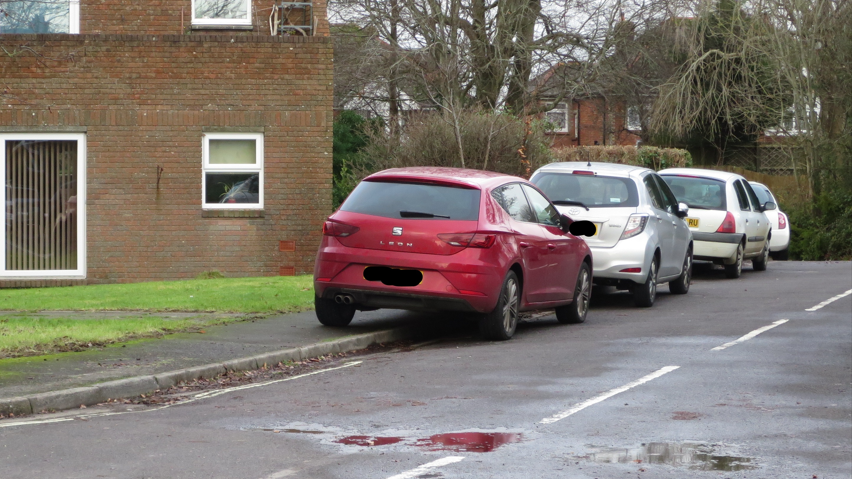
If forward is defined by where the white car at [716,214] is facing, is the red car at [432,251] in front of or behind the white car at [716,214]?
behind

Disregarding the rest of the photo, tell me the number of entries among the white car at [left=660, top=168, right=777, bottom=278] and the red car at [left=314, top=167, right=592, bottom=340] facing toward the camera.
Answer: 0

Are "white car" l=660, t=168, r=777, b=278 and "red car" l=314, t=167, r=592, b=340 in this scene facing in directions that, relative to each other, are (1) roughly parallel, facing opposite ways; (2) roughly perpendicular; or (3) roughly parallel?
roughly parallel

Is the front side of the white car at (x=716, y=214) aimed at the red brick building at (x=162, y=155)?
no

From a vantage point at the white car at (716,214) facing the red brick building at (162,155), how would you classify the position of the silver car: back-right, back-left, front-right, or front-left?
front-left

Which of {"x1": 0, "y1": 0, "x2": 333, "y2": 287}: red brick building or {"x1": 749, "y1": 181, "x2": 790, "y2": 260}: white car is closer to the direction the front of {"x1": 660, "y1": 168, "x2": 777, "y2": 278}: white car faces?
the white car

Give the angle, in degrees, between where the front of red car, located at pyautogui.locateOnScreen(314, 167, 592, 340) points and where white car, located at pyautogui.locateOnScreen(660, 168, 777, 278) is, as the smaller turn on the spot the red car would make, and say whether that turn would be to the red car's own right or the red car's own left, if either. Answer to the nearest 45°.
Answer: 0° — it already faces it

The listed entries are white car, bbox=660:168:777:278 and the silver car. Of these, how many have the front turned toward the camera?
0

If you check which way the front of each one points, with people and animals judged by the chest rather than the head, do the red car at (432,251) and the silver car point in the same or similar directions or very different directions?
same or similar directions

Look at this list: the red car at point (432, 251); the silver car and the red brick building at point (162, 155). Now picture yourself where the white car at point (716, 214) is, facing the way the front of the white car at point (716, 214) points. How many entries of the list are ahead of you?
0

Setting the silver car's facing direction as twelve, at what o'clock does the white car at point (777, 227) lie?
The white car is roughly at 11 o'clock from the silver car.

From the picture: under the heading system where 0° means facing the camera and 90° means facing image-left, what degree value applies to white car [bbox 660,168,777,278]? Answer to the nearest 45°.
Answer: approximately 225°

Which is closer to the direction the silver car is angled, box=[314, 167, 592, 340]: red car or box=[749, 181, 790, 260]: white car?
the white car

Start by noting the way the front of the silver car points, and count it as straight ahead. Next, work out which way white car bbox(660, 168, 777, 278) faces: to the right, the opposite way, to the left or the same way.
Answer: the same way

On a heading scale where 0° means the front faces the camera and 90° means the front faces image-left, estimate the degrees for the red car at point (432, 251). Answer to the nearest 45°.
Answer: approximately 225°

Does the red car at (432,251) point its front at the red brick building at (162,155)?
no

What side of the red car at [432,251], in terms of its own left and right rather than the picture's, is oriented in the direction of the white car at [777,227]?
front

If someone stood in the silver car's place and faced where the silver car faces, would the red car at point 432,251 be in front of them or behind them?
behind

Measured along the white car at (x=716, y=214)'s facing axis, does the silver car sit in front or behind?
behind

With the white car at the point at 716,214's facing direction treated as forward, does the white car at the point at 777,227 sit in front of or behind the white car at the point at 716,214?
in front
